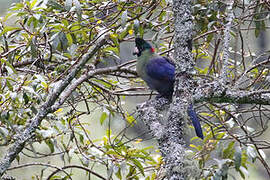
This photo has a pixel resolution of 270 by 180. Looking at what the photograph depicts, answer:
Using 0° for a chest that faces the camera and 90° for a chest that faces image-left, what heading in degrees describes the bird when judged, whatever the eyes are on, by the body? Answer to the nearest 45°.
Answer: approximately 90°

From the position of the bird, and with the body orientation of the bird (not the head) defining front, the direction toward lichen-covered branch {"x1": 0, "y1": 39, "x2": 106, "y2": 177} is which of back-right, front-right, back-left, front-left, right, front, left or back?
front-left

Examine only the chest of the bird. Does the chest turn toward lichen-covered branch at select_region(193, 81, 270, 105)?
no
